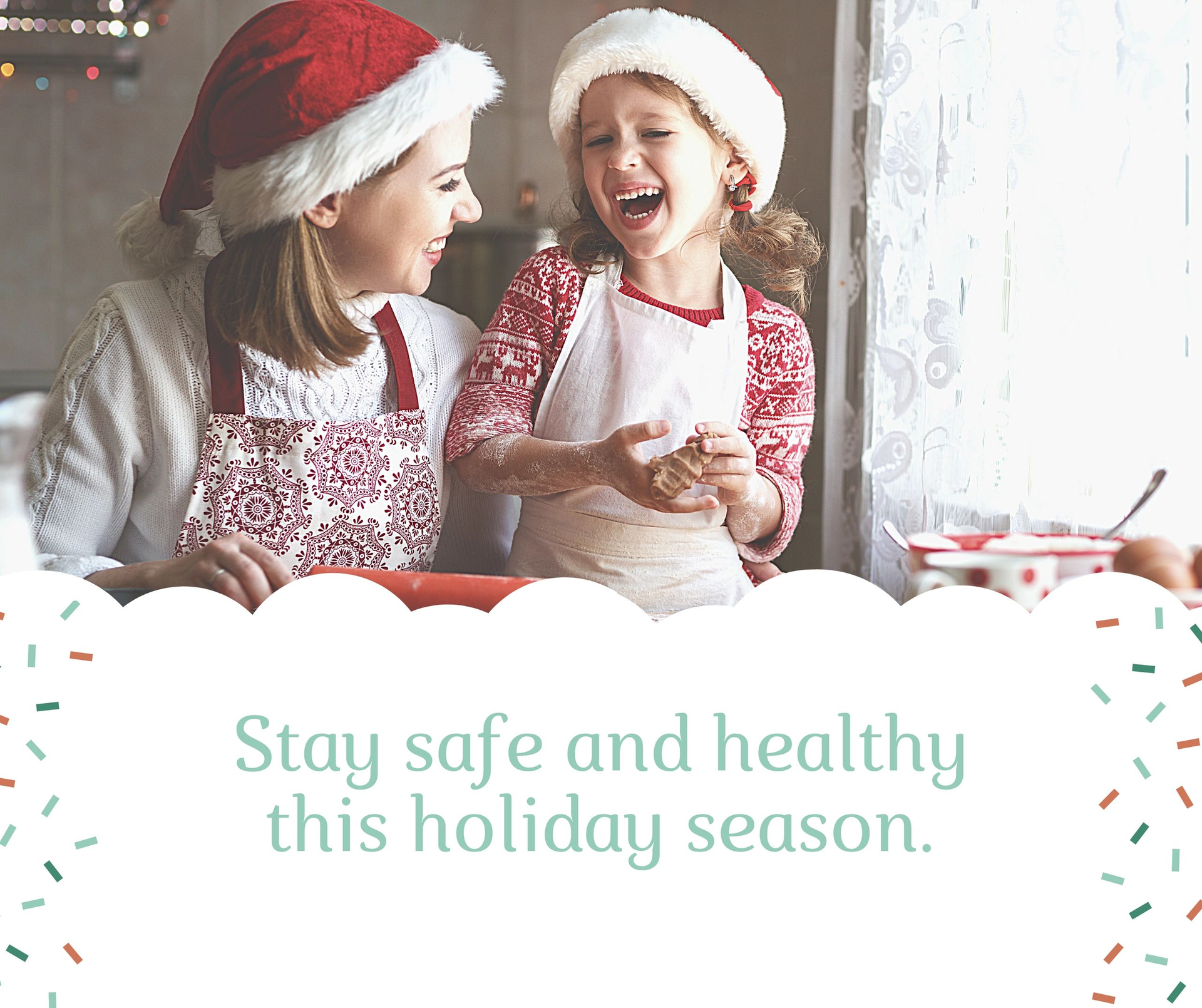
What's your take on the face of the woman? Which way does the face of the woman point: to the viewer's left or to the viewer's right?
to the viewer's right

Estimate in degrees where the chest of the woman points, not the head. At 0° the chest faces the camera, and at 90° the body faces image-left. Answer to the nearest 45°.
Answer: approximately 315°

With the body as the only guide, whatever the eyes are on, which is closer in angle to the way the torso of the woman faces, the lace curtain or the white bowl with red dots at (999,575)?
the white bowl with red dots

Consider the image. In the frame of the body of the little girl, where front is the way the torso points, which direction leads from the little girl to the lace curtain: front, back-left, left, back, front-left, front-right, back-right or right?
back-left
